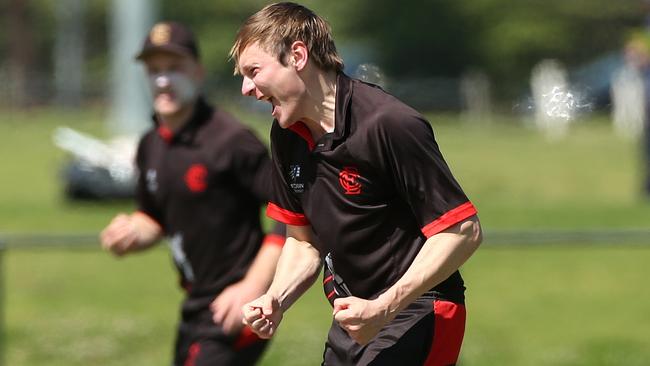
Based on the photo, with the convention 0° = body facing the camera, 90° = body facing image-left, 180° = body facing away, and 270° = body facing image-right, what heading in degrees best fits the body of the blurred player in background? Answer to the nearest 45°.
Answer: approximately 45°

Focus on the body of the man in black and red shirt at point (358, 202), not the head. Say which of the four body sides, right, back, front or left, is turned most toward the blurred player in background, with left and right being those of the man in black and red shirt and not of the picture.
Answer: right

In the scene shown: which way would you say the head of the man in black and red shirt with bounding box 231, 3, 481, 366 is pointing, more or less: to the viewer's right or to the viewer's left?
to the viewer's left

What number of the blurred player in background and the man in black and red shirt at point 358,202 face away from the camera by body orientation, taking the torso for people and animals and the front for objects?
0

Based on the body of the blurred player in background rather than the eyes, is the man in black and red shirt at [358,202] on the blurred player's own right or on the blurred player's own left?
on the blurred player's own left

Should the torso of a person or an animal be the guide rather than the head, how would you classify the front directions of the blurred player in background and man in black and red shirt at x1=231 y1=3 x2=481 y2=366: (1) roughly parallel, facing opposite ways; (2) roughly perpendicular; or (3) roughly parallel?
roughly parallel
